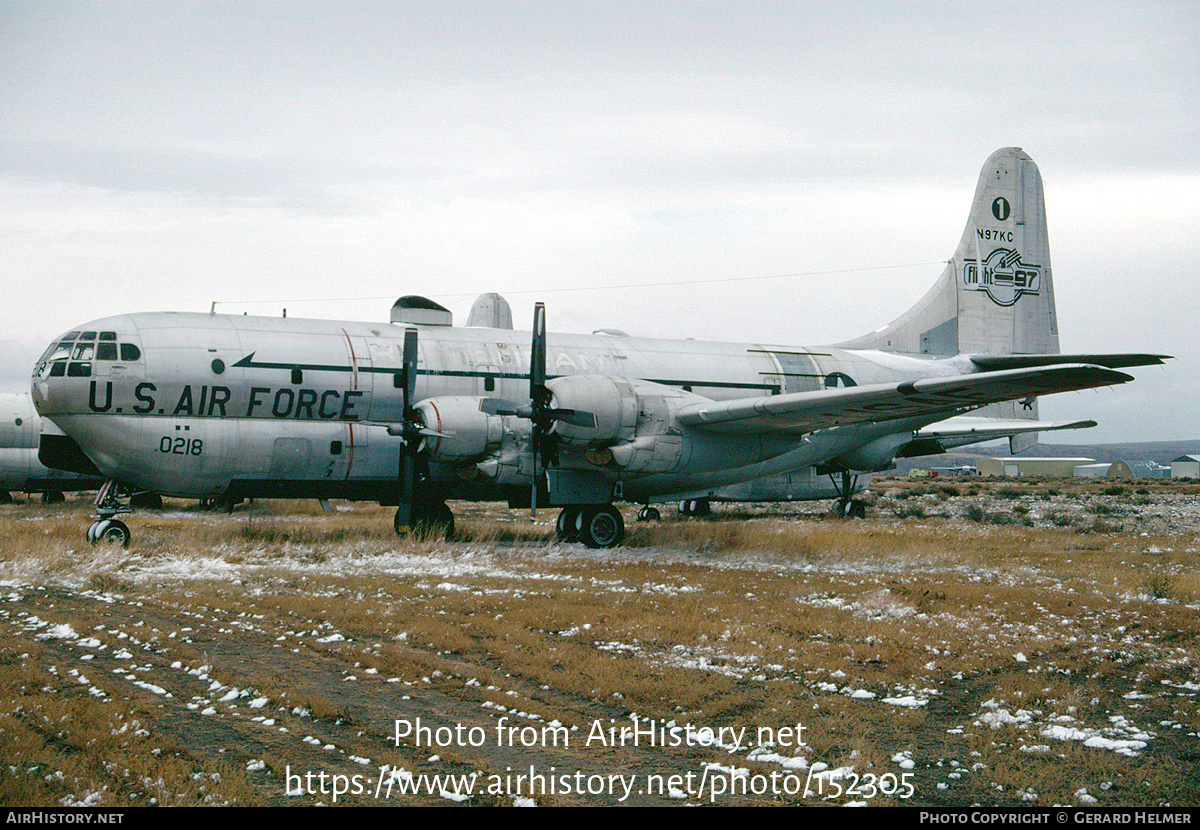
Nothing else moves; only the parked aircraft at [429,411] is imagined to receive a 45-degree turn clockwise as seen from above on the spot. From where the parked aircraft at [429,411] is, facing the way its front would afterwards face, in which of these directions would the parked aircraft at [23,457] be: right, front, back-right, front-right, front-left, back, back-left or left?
front-right

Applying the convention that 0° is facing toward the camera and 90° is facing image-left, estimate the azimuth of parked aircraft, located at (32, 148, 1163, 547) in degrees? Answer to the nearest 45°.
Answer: approximately 45°
